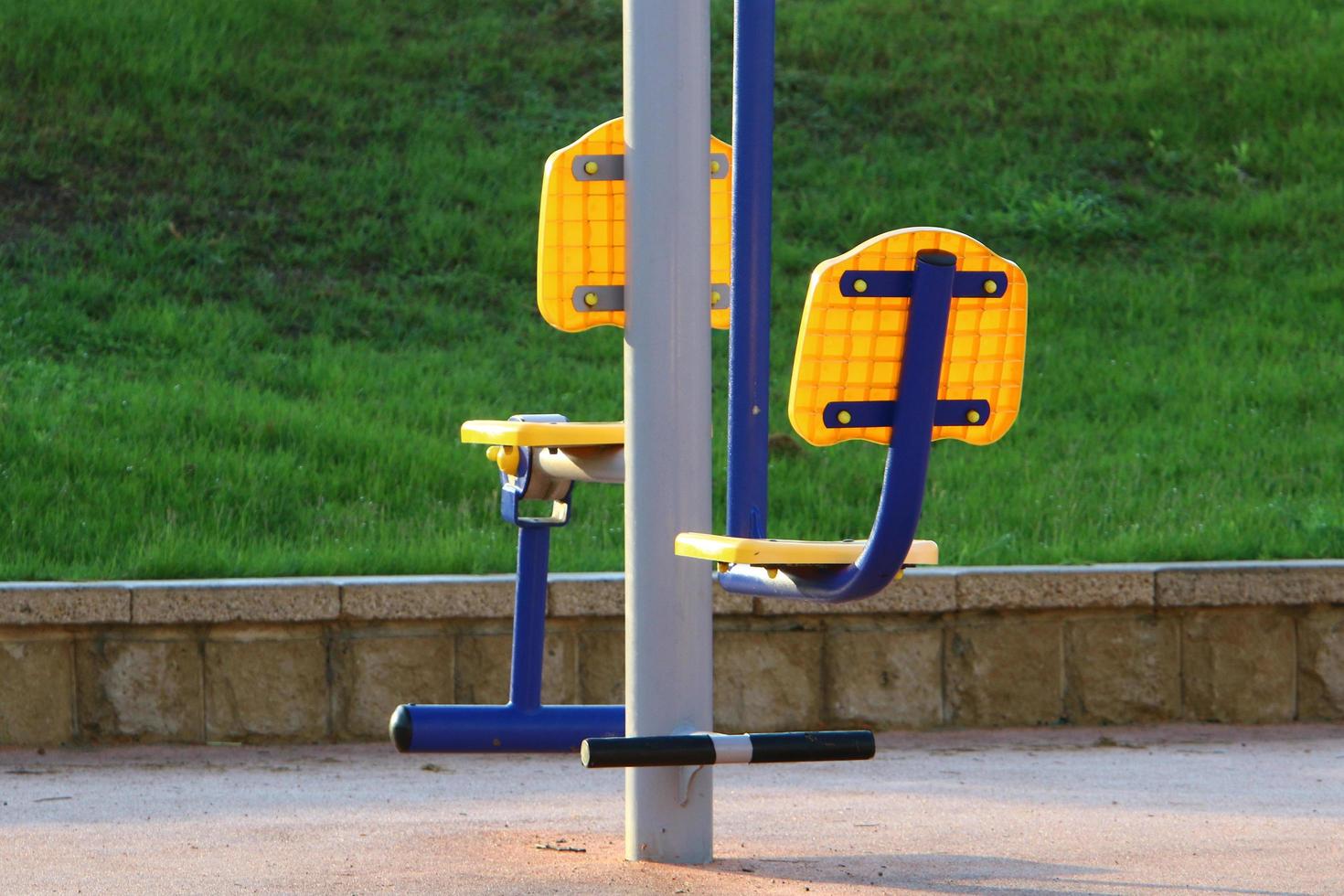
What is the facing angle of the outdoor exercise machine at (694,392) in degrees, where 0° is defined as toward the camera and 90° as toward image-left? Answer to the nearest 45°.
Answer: approximately 135°
